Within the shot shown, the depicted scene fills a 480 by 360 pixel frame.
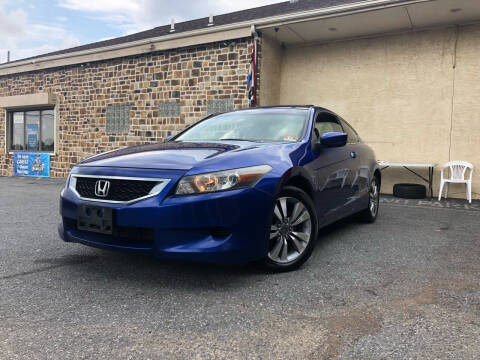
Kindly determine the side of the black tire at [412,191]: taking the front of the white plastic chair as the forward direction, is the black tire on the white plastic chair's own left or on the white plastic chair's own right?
on the white plastic chair's own right

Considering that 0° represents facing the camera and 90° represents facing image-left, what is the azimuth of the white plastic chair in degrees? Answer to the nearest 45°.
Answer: approximately 0°

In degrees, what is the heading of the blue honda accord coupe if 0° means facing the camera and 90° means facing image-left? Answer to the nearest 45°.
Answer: approximately 45°

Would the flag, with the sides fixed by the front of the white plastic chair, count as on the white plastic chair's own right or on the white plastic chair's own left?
on the white plastic chair's own right

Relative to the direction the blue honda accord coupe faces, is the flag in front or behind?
behind

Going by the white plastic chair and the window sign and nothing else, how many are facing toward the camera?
2

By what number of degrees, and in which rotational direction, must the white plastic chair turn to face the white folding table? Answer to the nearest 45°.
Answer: approximately 90° to its right
